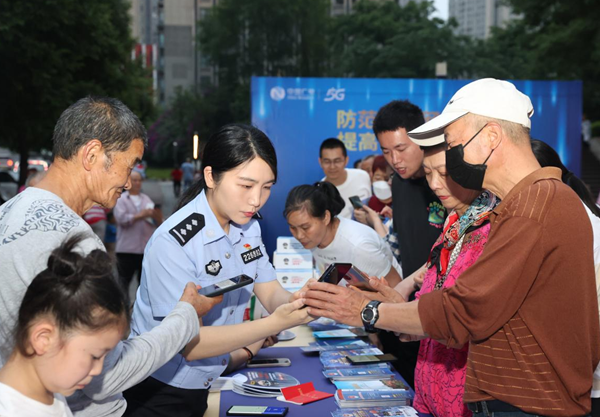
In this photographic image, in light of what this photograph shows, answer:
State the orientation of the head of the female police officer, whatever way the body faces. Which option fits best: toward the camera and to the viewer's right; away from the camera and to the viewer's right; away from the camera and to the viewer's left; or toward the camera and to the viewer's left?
toward the camera and to the viewer's right

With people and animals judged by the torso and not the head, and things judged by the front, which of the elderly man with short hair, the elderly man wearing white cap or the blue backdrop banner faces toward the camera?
the blue backdrop banner

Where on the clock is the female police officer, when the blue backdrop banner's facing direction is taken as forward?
The female police officer is roughly at 12 o'clock from the blue backdrop banner.

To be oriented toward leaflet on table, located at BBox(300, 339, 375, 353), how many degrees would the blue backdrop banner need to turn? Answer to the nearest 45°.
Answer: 0° — it already faces it

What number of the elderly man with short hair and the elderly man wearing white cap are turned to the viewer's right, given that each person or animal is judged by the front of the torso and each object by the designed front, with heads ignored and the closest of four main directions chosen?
1

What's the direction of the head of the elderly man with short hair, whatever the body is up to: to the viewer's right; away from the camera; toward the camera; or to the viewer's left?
to the viewer's right

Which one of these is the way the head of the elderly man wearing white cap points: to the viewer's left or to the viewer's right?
to the viewer's left

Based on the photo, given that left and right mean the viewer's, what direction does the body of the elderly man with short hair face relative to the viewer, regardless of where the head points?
facing to the right of the viewer

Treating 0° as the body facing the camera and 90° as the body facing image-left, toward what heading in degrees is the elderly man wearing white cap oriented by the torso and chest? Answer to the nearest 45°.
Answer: approximately 90°

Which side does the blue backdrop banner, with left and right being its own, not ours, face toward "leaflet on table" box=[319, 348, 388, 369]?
front

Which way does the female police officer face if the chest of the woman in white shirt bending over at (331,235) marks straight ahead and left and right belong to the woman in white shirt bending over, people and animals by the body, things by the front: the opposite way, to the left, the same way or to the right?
to the left

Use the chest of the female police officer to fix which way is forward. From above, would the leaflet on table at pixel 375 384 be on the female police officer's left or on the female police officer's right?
on the female police officer's left
